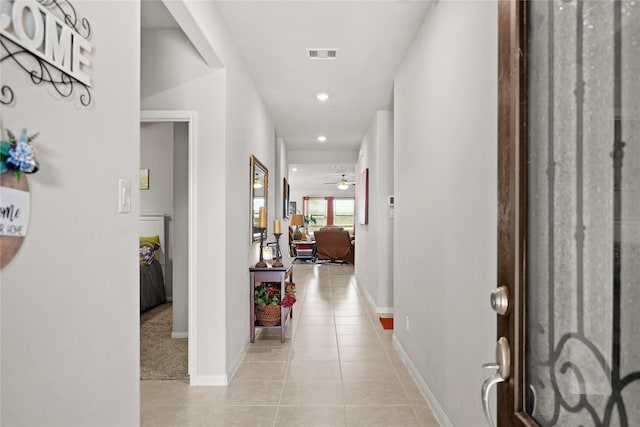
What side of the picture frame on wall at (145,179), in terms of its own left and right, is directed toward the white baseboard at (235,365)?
front

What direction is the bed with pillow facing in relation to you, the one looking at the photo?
facing the viewer

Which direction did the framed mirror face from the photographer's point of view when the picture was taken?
facing to the right of the viewer

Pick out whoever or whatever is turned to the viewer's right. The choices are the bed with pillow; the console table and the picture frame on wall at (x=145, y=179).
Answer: the console table

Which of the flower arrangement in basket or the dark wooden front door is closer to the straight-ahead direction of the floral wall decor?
the dark wooden front door

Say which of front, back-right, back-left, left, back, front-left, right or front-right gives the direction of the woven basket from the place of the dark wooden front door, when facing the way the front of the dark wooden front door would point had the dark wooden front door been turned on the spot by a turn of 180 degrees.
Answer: left

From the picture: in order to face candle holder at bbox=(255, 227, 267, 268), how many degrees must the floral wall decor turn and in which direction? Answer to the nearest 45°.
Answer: approximately 90° to its left

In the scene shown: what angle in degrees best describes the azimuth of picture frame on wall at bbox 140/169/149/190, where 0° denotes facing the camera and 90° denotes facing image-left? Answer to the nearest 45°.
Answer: approximately 0°

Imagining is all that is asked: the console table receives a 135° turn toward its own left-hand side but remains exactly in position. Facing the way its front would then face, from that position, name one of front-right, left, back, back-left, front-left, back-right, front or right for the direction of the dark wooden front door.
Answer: back-left

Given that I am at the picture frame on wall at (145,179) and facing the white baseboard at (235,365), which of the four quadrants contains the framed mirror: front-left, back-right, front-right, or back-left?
front-left

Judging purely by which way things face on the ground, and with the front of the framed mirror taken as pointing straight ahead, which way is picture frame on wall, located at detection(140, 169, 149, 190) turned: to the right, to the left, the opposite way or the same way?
to the right

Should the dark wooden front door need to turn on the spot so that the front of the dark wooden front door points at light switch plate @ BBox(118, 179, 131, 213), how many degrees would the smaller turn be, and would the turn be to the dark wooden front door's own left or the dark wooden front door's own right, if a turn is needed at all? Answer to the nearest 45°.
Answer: approximately 45° to the dark wooden front door's own right

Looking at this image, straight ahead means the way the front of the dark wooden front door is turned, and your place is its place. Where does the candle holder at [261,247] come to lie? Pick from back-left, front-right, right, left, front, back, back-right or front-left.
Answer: right

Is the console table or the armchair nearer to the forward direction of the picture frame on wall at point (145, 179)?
the console table

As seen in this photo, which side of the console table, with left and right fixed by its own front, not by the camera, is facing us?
right

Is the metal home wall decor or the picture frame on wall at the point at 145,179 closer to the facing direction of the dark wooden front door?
the metal home wall decor

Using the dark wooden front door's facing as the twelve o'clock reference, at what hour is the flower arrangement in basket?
The flower arrangement in basket is roughly at 3 o'clock from the dark wooden front door.

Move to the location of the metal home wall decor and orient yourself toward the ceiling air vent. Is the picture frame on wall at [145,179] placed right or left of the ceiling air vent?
left

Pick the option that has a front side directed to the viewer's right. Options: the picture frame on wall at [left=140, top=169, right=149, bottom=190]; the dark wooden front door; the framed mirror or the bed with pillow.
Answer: the framed mirror
